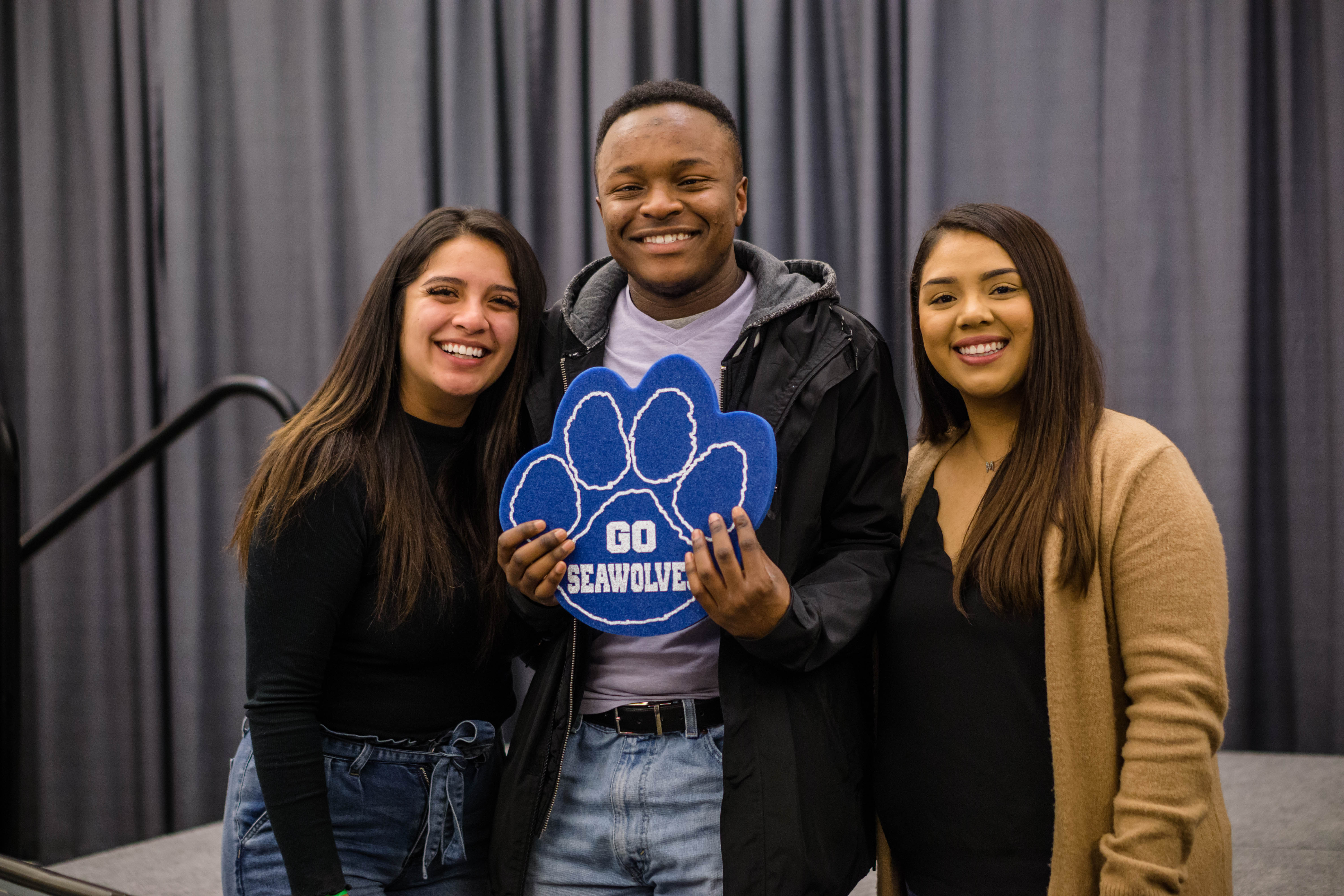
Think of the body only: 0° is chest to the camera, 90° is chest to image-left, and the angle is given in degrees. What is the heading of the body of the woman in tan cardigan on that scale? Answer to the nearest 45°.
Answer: approximately 45°

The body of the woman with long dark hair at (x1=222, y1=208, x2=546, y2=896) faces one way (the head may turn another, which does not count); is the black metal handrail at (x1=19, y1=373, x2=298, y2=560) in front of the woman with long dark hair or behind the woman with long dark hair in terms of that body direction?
behind

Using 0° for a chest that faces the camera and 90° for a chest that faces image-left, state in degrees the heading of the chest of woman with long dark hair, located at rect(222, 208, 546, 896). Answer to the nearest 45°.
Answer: approximately 315°
